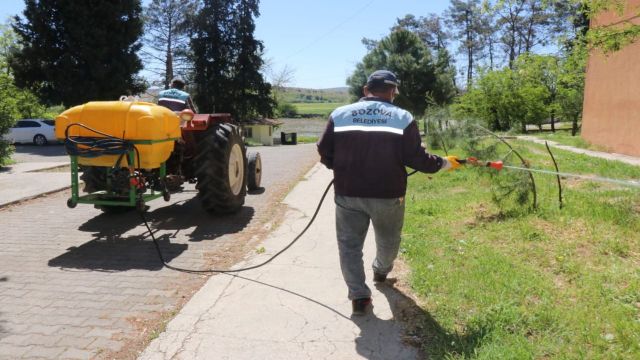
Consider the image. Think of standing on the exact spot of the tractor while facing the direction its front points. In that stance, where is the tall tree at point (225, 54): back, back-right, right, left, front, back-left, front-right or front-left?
front-left

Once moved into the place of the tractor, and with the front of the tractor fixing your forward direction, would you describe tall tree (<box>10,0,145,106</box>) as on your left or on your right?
on your left

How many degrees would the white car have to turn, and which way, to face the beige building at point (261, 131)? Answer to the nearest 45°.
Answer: approximately 135° to its right

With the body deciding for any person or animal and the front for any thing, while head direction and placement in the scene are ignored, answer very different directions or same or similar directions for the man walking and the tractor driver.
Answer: same or similar directions

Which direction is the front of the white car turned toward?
to the viewer's left

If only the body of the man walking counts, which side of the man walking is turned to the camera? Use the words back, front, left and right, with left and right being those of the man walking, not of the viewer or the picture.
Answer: back

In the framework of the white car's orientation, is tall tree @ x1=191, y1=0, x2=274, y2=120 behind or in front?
behind

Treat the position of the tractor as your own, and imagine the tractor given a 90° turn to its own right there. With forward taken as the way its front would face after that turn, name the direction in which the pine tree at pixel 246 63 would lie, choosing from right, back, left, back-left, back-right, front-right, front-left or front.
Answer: back-left

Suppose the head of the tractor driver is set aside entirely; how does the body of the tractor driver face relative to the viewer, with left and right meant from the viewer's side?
facing away from the viewer and to the right of the viewer

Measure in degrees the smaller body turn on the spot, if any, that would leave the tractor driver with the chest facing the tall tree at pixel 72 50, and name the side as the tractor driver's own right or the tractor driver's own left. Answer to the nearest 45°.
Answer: approximately 45° to the tractor driver's own left

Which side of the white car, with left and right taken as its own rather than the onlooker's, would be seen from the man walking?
left

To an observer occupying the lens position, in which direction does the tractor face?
facing away from the viewer and to the right of the viewer

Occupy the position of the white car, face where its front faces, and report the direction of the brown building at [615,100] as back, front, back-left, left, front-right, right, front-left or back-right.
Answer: back-left
